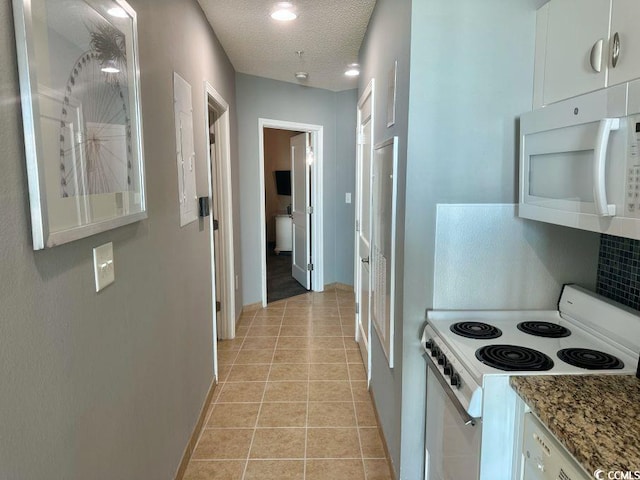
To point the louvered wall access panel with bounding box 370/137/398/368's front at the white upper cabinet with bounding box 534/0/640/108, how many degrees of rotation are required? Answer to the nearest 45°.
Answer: approximately 135° to its left

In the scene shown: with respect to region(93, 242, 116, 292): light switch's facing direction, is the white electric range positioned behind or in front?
in front

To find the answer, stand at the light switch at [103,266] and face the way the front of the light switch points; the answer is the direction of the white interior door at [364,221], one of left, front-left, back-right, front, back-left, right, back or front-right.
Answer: left

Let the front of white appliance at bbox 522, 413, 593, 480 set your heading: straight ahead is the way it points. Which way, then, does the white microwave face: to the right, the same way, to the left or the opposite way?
the same way

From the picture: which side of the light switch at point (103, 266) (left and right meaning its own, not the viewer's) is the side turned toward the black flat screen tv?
left

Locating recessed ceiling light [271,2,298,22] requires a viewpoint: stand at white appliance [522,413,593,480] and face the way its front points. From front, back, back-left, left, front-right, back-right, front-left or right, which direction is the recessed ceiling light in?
right

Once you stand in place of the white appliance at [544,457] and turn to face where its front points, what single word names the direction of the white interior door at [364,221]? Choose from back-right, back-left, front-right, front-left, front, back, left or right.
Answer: right

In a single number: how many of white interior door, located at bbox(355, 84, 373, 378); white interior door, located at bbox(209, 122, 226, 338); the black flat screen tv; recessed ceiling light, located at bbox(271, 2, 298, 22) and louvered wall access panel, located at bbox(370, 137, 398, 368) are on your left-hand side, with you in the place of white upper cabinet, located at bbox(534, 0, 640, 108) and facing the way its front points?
0

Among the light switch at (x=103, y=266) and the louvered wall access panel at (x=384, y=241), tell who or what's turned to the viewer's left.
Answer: the louvered wall access panel

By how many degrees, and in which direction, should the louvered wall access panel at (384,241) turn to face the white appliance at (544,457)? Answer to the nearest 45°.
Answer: approximately 90° to its left

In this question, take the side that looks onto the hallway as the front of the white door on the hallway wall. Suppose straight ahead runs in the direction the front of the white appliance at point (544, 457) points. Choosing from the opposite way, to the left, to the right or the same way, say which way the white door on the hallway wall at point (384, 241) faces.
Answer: the same way

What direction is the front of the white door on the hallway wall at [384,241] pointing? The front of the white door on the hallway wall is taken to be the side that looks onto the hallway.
to the viewer's left

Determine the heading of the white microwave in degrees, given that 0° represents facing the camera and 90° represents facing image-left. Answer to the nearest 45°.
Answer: approximately 45°

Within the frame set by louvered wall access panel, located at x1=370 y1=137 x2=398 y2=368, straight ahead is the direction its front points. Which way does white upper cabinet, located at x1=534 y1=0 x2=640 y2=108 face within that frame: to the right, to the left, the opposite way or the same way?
the same way

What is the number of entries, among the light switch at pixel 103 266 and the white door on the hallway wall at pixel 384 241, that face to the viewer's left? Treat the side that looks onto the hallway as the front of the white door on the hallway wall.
1
